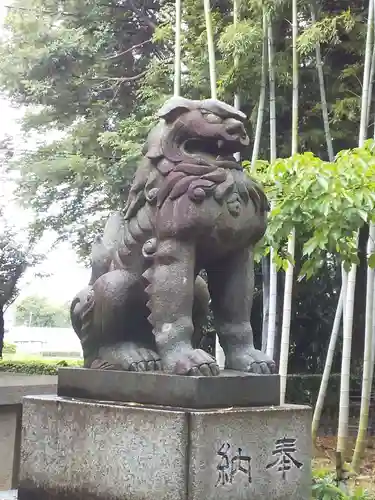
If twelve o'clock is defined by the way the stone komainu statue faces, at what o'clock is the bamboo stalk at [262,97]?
The bamboo stalk is roughly at 8 o'clock from the stone komainu statue.

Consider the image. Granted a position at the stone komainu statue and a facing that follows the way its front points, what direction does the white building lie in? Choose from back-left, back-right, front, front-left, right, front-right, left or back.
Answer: back-left

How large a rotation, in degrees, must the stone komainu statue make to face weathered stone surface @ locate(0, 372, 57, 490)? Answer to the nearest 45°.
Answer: approximately 180°

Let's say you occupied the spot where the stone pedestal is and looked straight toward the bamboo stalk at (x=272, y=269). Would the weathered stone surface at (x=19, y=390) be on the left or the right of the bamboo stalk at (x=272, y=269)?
left

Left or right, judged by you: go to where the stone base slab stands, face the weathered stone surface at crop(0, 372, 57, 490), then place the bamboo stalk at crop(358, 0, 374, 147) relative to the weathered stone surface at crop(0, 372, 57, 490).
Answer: right

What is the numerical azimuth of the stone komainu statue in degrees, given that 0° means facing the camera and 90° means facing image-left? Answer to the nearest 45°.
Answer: approximately 315°

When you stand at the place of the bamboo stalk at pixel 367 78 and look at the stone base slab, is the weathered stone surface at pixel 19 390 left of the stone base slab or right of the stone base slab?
right

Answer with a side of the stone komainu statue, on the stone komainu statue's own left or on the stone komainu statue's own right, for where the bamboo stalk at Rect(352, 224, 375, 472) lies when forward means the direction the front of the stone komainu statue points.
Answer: on the stone komainu statue's own left

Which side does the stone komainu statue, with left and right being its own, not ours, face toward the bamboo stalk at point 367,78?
left

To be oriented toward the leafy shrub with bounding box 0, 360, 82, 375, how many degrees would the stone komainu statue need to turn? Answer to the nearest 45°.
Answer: approximately 135° to its left
